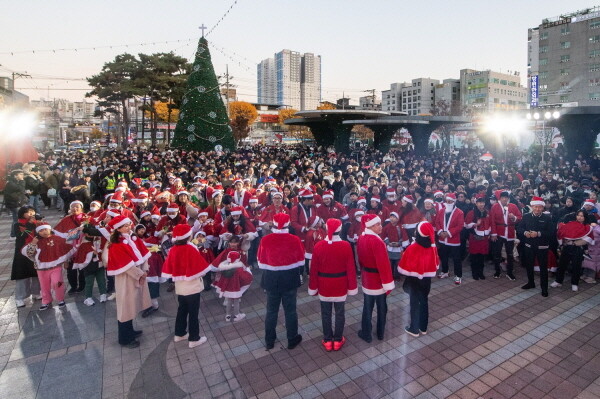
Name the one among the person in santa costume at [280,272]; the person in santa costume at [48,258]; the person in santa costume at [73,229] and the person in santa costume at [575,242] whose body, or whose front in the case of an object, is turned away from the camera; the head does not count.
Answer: the person in santa costume at [280,272]

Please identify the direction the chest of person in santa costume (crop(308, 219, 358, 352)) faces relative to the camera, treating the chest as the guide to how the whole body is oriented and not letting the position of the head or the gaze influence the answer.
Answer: away from the camera

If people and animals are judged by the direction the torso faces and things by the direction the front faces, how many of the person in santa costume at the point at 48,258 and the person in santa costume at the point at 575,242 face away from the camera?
0

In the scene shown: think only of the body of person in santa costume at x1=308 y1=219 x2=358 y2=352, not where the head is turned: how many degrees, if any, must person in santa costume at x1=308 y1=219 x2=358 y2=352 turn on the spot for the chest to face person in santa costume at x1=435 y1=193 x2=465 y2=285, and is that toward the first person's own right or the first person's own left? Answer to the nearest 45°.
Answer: approximately 45° to the first person's own right

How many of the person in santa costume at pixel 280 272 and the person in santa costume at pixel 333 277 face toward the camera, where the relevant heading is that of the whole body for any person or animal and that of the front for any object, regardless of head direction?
0

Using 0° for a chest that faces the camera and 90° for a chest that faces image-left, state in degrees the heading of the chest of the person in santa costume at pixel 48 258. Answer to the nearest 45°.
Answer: approximately 0°

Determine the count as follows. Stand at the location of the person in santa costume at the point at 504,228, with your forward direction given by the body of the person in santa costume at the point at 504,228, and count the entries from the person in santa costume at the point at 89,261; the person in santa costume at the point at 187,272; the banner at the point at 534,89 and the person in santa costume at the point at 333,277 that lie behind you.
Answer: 1

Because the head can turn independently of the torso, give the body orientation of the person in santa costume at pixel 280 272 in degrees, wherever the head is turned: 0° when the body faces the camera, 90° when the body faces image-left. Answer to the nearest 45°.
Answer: approximately 180°

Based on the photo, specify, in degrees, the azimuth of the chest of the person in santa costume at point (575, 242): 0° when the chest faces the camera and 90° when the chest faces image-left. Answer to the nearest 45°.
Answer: approximately 45°

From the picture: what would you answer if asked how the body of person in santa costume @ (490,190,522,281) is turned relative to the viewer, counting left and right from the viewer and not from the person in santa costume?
facing the viewer

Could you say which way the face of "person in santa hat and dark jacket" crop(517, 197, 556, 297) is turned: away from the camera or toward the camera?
toward the camera

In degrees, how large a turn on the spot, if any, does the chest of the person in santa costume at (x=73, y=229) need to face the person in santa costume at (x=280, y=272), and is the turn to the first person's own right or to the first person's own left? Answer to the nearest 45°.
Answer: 0° — they already face them

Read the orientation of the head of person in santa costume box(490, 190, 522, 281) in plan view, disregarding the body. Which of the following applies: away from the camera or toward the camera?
toward the camera
